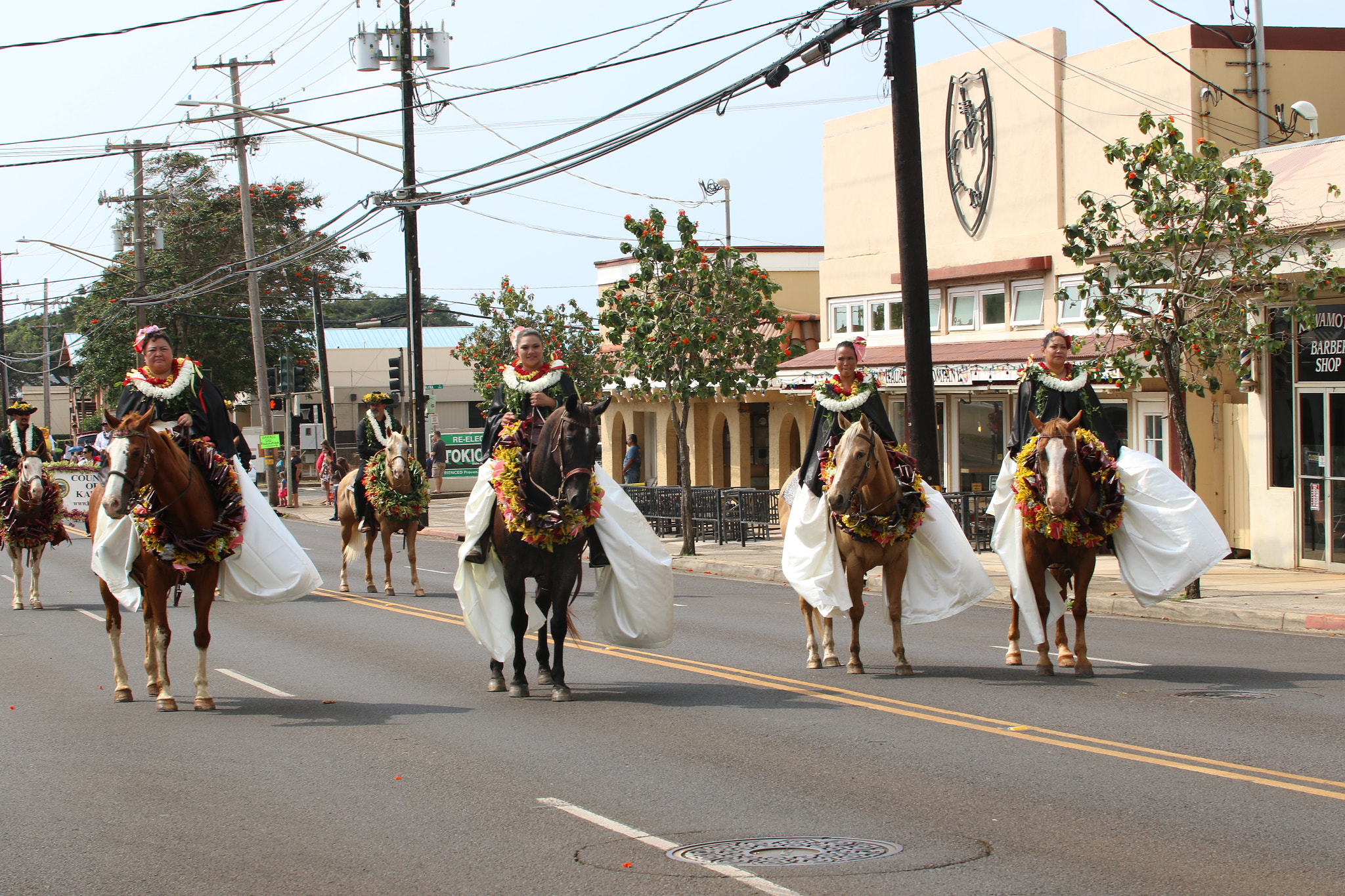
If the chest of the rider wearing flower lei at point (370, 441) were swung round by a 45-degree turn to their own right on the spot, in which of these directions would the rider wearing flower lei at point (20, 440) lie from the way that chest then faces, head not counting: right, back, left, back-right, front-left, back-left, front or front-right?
right

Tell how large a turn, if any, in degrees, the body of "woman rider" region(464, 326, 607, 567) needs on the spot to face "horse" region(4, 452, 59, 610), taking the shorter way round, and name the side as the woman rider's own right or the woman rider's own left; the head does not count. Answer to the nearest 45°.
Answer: approximately 135° to the woman rider's own right

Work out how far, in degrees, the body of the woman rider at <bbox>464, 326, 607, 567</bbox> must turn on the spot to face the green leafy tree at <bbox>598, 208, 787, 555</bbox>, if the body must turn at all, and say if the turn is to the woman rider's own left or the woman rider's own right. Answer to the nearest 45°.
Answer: approximately 180°

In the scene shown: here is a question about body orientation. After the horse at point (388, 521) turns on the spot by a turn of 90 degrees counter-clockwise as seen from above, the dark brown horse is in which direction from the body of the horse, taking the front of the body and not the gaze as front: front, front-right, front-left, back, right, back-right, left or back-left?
back-right

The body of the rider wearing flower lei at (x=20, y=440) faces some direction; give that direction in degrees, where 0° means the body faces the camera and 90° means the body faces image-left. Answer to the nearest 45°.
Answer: approximately 0°

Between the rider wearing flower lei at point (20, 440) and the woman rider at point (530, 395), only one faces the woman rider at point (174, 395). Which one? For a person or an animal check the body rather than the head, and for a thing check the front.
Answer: the rider wearing flower lei

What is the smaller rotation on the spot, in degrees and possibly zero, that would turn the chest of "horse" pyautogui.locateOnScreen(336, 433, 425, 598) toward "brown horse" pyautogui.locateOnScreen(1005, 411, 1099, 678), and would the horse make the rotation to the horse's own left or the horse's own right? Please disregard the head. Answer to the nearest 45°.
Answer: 0° — it already faces it

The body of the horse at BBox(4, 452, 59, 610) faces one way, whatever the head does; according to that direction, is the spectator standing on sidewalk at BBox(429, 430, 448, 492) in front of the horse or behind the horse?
behind

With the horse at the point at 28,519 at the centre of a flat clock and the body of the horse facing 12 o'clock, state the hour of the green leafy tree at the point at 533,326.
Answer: The green leafy tree is roughly at 7 o'clock from the horse.

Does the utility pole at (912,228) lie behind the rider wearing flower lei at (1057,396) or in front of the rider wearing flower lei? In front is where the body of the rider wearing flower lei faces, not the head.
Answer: behind

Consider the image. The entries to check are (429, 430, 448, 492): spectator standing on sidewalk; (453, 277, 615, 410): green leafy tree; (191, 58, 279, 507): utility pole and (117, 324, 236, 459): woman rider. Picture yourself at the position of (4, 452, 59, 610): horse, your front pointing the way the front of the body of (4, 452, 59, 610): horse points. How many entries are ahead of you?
1

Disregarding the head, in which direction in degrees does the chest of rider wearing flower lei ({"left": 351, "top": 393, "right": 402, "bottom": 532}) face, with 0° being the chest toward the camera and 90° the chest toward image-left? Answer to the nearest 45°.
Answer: approximately 315°
